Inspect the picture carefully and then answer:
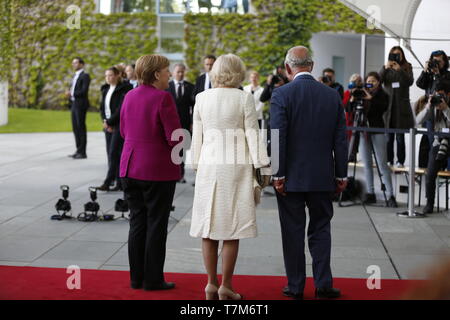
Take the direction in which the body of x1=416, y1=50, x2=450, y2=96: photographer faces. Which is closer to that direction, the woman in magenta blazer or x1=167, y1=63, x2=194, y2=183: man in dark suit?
the woman in magenta blazer

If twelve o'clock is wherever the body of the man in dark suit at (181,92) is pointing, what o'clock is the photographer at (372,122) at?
The photographer is roughly at 10 o'clock from the man in dark suit.

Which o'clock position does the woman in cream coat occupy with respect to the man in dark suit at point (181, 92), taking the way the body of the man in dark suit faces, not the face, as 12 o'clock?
The woman in cream coat is roughly at 12 o'clock from the man in dark suit.

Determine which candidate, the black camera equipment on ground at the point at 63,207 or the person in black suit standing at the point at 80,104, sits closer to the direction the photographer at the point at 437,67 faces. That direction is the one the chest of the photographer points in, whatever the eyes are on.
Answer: the black camera equipment on ground

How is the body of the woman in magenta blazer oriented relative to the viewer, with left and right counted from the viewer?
facing away from the viewer and to the right of the viewer

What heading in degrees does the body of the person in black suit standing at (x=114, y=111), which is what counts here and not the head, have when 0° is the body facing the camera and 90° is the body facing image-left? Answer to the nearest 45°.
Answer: approximately 45°

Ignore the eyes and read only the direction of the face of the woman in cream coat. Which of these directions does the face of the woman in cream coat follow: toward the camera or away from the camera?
away from the camera
